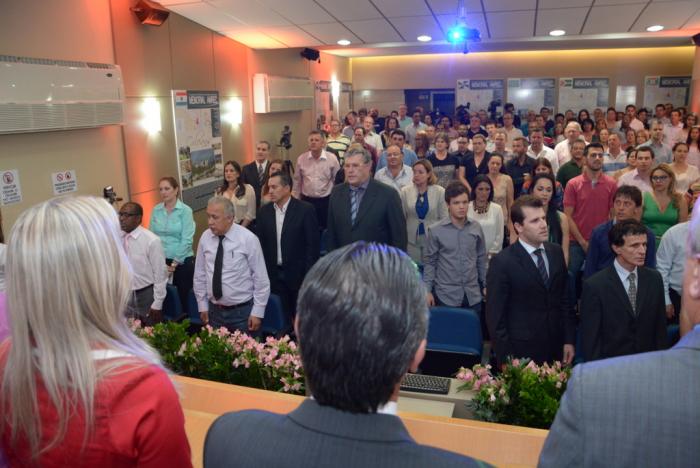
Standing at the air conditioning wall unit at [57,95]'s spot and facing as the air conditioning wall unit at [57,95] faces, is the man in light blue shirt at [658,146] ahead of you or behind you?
ahead

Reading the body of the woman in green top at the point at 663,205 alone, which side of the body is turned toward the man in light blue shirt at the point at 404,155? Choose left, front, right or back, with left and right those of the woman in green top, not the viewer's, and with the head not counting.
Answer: right

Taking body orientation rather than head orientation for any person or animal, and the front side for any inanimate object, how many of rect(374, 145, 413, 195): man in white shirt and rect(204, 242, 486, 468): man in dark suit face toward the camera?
1

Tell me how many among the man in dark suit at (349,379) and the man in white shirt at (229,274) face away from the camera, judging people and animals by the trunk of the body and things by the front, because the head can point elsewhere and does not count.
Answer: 1

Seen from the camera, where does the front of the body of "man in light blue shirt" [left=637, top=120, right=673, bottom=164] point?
toward the camera

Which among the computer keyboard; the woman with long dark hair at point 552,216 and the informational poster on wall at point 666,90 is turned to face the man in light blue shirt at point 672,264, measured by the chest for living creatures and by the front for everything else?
the informational poster on wall

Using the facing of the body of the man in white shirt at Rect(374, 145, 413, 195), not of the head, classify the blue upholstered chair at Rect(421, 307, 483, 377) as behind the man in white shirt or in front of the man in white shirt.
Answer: in front

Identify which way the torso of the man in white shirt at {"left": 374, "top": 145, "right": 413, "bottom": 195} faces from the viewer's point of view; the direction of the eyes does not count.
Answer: toward the camera

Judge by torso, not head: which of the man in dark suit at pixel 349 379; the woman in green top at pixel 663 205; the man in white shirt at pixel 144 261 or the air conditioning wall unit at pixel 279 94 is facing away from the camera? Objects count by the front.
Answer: the man in dark suit

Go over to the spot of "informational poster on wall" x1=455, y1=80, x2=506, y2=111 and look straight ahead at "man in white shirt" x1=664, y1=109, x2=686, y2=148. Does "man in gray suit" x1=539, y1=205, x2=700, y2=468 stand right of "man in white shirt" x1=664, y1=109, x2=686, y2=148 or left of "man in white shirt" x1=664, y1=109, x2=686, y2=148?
right

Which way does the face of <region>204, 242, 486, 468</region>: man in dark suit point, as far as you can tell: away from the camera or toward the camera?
away from the camera

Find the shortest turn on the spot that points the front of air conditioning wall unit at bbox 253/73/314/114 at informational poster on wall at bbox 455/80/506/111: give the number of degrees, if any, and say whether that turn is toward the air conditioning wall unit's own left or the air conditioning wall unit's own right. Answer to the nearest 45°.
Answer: approximately 90° to the air conditioning wall unit's own left
